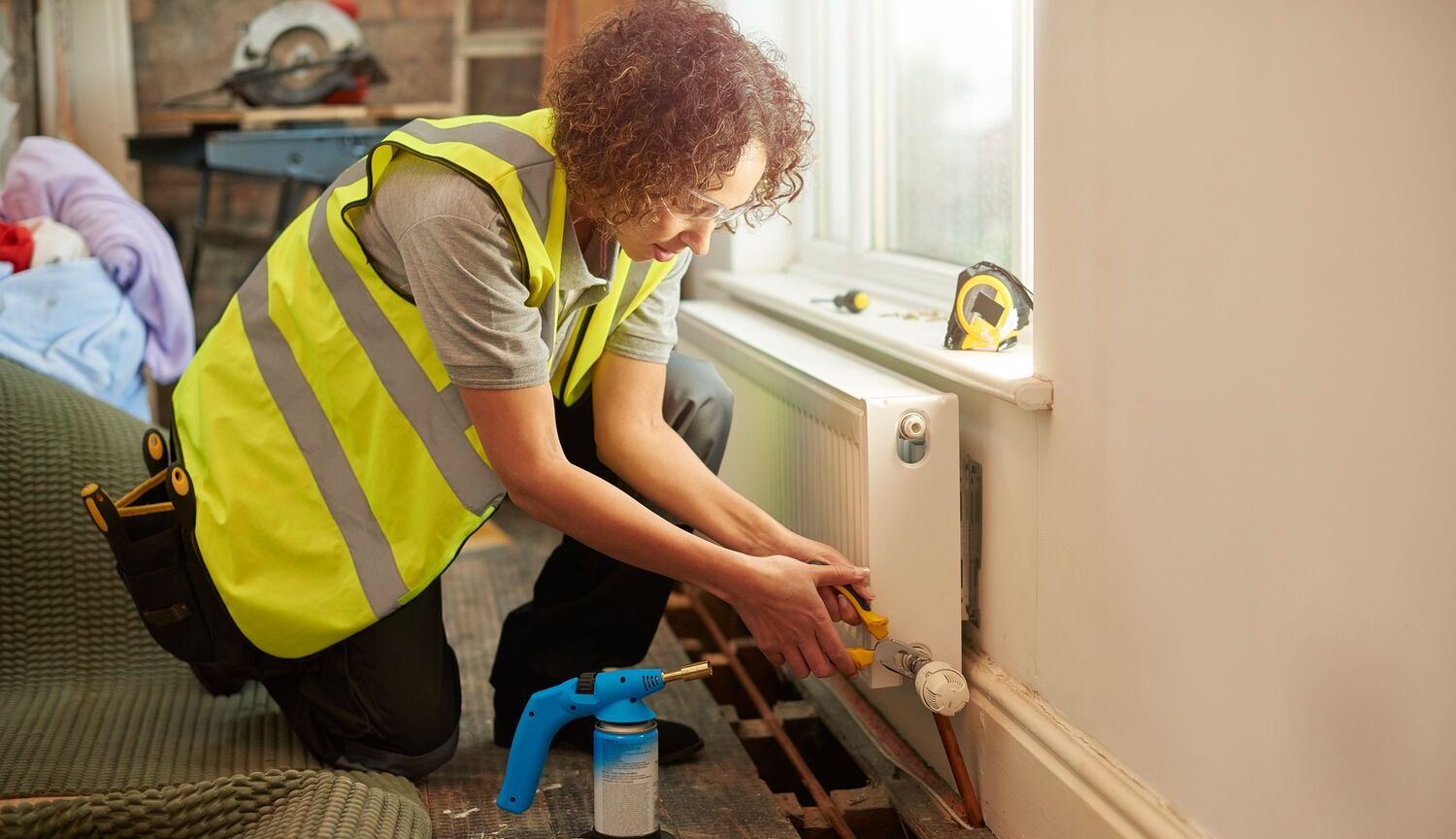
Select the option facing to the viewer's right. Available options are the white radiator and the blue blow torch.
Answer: the blue blow torch

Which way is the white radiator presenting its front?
to the viewer's left

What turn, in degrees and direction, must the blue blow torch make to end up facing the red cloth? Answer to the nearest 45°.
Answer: approximately 135° to its left

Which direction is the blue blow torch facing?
to the viewer's right

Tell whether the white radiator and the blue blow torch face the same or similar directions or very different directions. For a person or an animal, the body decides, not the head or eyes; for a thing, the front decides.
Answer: very different directions
